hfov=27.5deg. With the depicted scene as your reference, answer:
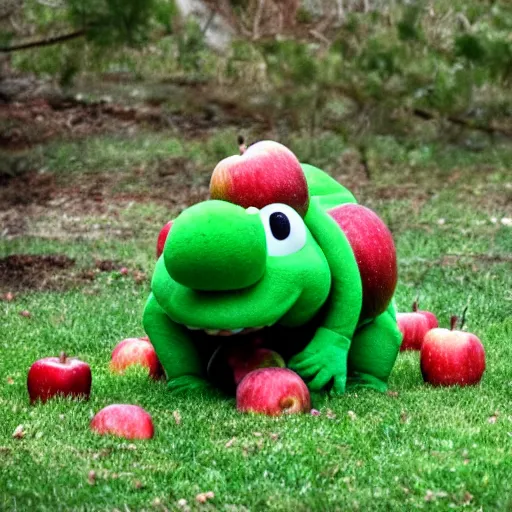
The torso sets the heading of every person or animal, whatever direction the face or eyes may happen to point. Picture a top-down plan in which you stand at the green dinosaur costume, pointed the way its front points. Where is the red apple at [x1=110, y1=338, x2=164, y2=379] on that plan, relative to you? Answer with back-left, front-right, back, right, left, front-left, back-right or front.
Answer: right

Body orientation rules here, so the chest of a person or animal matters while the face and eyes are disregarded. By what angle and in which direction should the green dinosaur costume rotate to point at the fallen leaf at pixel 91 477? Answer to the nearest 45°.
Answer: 0° — it already faces it

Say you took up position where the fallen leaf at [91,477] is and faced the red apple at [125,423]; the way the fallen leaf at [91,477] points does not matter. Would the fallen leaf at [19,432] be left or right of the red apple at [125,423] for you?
left

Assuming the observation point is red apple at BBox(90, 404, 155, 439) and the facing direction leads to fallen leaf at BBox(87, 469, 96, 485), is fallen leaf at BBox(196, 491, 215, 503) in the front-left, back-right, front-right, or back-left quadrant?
front-left

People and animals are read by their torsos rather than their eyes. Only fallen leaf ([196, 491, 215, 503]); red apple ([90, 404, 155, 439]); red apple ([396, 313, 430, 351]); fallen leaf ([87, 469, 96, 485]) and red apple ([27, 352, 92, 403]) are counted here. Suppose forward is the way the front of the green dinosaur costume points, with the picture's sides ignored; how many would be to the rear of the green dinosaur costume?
1

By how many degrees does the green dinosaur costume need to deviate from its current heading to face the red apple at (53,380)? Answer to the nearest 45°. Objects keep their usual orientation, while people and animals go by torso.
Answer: approximately 45° to its right

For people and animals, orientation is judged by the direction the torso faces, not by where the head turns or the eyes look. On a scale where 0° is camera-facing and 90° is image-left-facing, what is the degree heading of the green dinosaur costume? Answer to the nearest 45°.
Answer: approximately 45°

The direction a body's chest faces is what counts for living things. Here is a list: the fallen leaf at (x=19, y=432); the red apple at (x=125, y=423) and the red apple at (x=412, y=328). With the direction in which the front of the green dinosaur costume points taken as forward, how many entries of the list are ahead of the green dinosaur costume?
2

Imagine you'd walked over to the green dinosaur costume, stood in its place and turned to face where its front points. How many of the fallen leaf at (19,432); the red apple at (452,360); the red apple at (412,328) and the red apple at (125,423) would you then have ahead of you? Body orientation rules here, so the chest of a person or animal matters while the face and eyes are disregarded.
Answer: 2

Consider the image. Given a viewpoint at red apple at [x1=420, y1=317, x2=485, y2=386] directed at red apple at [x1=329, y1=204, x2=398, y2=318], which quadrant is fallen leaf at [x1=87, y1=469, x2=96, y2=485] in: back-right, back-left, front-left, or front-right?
front-left

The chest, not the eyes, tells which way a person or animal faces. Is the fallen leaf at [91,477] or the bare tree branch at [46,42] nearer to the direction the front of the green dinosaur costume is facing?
the fallen leaf

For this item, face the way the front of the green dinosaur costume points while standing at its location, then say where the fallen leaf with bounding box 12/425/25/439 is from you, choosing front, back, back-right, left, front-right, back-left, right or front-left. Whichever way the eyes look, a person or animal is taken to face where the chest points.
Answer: front
